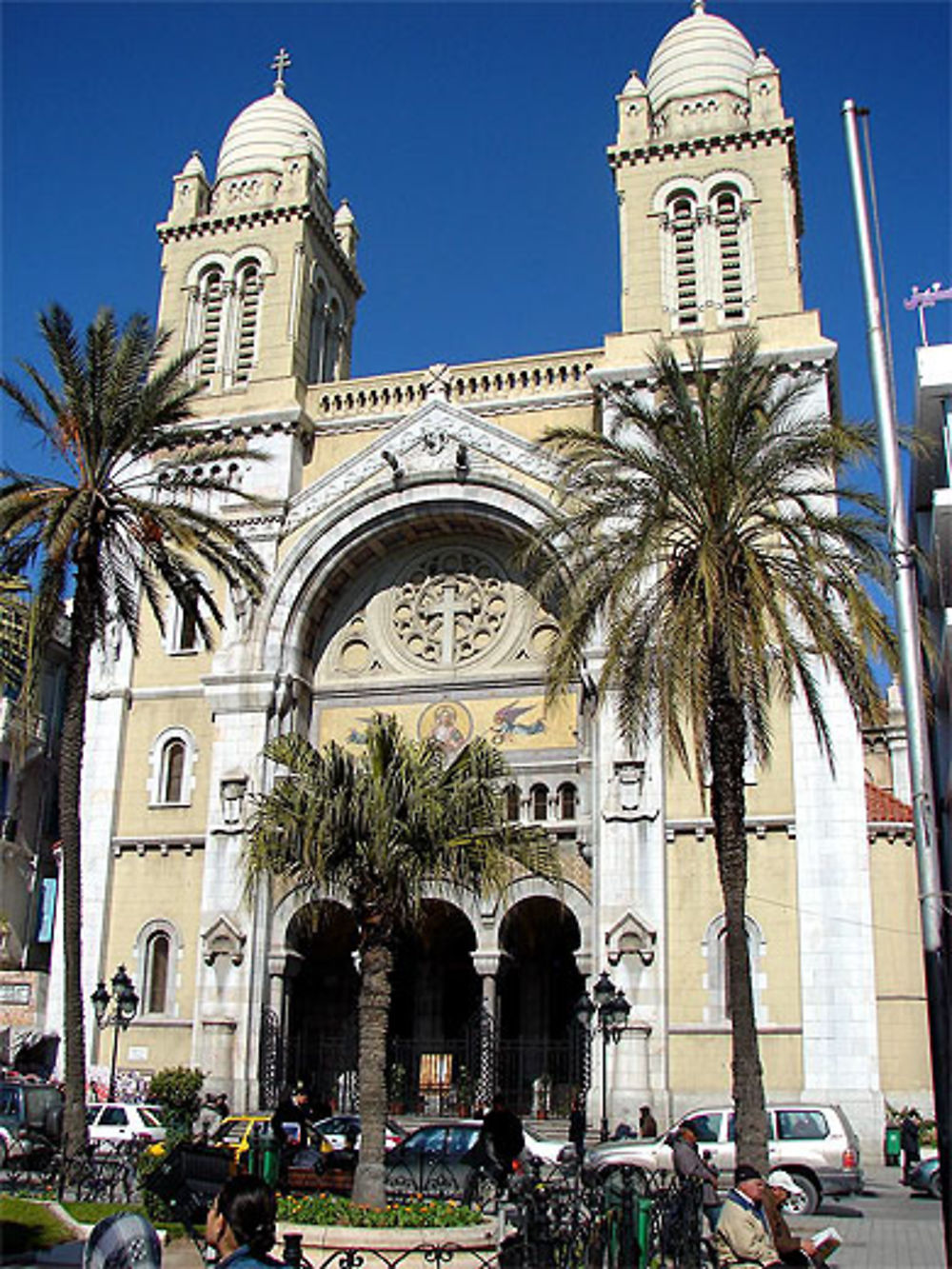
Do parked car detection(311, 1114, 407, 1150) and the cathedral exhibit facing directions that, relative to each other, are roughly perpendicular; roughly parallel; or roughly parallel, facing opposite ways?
roughly perpendicular

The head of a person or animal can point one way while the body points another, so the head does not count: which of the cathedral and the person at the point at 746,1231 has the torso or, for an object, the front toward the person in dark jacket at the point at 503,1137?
the cathedral

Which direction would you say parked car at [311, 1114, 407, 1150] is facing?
to the viewer's left

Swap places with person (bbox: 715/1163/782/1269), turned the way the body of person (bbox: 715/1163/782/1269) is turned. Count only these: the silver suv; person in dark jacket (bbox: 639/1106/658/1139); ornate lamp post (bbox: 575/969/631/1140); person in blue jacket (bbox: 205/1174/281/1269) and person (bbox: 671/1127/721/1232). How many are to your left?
4

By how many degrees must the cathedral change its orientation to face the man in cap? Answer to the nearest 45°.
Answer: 0° — it already faces them

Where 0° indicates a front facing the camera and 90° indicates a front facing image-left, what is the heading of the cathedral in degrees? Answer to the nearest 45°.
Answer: approximately 0°

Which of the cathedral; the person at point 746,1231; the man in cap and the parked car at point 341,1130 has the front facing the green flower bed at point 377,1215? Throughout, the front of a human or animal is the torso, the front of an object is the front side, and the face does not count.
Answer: the cathedral

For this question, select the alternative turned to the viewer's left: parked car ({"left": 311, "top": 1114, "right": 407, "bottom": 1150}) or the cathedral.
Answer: the parked car
